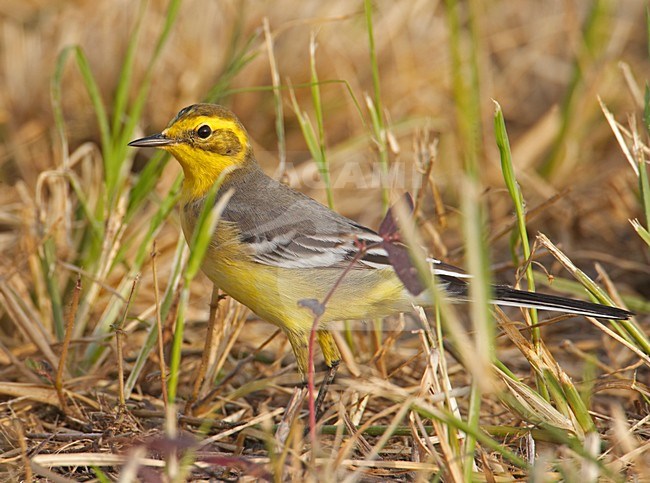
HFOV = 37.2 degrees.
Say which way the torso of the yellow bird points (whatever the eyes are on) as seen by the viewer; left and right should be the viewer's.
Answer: facing to the left of the viewer
